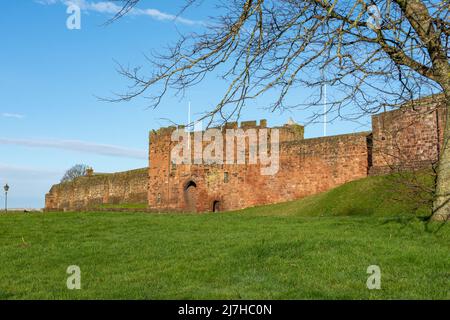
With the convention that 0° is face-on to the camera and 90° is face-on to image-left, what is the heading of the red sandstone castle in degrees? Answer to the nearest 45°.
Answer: approximately 0°
